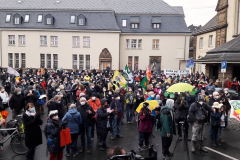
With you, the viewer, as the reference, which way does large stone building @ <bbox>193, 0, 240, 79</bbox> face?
facing the viewer and to the left of the viewer

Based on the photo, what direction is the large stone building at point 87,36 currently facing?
toward the camera

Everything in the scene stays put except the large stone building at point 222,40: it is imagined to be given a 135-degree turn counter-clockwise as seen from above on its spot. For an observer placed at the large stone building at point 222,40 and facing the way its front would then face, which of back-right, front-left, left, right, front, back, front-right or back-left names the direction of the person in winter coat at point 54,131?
right

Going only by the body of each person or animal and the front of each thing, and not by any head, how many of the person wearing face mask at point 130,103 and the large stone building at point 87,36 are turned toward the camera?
2

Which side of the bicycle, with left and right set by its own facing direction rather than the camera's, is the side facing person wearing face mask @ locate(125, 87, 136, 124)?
front

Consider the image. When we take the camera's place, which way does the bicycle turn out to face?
facing to the right of the viewer

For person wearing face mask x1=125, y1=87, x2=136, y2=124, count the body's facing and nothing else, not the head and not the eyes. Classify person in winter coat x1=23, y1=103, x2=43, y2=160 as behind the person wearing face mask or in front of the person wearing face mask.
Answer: in front

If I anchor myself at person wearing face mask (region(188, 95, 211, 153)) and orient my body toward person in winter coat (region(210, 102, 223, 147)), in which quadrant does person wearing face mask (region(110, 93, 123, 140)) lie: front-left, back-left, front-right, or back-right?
back-left

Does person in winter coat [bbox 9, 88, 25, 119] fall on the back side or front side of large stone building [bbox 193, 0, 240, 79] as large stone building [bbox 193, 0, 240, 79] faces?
on the front side

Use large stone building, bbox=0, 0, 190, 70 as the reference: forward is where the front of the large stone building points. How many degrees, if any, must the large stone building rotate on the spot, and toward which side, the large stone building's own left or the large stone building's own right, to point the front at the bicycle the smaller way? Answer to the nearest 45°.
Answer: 0° — it already faces it

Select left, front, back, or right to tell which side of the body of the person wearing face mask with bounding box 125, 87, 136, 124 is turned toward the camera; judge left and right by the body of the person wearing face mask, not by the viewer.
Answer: front
